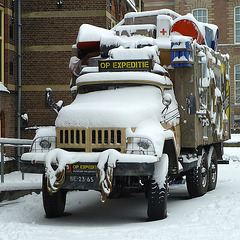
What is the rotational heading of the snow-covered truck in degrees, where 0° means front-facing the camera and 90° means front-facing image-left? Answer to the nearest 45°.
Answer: approximately 0°

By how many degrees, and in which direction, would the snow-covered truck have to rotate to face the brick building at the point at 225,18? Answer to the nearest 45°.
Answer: approximately 180°

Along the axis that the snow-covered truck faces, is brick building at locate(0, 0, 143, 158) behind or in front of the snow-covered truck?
behind
